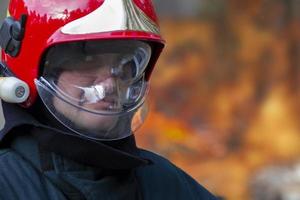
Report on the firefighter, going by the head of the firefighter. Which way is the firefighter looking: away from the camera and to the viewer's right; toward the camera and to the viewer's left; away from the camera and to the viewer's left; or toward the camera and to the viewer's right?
toward the camera and to the viewer's right

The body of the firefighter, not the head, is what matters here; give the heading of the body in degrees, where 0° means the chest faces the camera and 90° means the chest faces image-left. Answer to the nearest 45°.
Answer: approximately 315°
